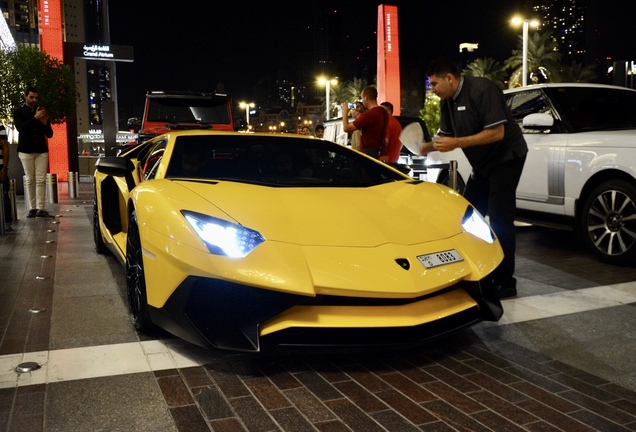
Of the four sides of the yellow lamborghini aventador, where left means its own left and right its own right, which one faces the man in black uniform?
left

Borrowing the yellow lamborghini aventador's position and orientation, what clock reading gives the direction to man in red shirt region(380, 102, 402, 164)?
The man in red shirt is roughly at 8 o'clock from the yellow lamborghini aventador.
